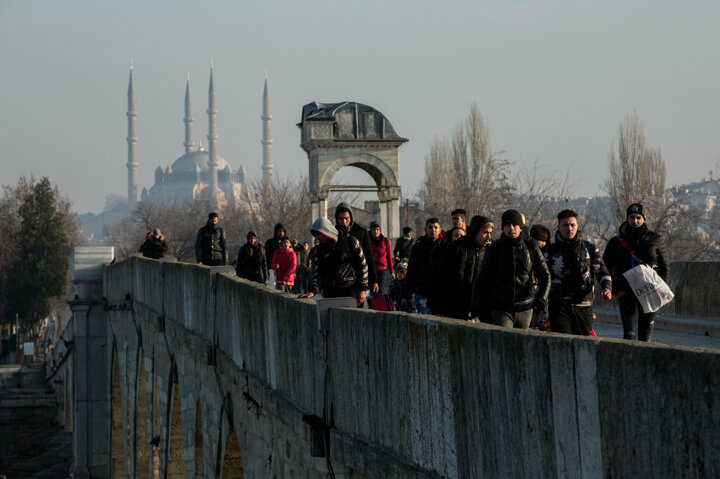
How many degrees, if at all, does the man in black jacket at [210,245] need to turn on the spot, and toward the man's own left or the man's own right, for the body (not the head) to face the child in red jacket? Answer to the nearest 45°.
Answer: approximately 45° to the man's own left

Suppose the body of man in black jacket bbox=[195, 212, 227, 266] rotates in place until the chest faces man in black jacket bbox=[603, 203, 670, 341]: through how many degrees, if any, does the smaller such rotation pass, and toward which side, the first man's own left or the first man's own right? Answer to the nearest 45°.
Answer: approximately 45° to the first man's own left

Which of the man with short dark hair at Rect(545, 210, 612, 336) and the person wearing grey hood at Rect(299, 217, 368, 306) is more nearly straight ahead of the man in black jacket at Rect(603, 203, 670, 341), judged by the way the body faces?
the man with short dark hair

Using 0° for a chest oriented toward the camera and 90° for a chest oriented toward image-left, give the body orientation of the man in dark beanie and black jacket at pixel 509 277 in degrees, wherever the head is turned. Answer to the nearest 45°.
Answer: approximately 0°

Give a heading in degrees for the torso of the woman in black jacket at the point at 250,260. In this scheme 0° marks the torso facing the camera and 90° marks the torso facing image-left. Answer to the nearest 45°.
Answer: approximately 0°

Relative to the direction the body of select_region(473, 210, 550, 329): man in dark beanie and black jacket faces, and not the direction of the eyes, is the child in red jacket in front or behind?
behind

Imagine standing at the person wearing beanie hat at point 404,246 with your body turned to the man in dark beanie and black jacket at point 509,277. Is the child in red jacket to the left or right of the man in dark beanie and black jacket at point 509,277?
right
